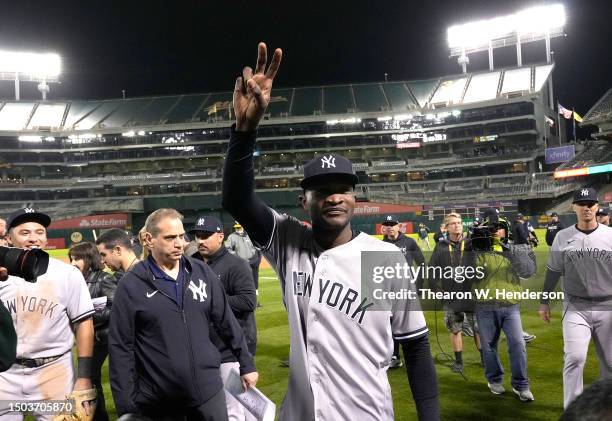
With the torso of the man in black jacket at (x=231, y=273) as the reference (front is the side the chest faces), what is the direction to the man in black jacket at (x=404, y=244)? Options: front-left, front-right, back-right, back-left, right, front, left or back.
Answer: back

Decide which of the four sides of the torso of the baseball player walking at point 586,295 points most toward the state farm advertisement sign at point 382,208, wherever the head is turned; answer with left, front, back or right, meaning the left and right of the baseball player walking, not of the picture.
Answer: back

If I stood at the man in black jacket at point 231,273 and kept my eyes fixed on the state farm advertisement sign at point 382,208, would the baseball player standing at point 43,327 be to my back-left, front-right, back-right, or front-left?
back-left

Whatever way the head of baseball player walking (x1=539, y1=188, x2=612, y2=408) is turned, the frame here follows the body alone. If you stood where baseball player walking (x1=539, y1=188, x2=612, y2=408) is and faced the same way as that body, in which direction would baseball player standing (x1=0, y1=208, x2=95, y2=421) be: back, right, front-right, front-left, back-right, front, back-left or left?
front-right

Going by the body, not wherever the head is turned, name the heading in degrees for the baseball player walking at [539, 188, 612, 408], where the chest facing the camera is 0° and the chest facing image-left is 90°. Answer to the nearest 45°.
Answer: approximately 0°

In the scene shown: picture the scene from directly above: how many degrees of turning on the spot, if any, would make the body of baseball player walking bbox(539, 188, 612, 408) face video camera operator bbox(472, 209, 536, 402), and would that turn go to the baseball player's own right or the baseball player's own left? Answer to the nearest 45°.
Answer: approximately 135° to the baseball player's own right

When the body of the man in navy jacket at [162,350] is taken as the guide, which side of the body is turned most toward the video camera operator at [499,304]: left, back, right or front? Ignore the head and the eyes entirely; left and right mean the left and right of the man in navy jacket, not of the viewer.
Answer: left

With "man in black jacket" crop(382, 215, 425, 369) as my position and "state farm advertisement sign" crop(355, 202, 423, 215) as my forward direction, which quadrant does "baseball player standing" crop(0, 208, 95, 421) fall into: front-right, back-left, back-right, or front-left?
back-left

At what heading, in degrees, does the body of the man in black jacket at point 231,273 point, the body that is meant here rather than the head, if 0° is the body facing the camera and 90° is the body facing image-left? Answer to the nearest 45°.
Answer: approximately 45°

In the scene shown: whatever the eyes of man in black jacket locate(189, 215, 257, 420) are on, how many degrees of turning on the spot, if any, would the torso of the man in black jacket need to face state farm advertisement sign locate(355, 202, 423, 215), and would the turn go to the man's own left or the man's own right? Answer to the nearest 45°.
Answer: approximately 135° to the man's own right
